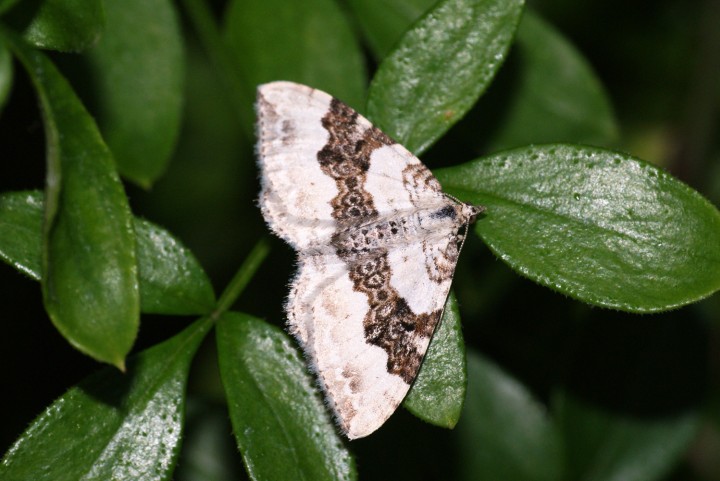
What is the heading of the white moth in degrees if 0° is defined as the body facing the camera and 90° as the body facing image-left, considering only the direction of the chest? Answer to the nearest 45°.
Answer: approximately 270°

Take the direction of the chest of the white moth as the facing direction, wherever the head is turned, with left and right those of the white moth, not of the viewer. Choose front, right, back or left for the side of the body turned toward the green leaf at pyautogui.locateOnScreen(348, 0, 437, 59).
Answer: left

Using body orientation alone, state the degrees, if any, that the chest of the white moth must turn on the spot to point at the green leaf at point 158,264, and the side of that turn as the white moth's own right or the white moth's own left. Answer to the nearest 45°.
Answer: approximately 135° to the white moth's own right

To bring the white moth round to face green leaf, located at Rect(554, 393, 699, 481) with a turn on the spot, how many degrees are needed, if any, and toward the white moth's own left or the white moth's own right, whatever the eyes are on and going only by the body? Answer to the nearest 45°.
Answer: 0° — it already faces it
